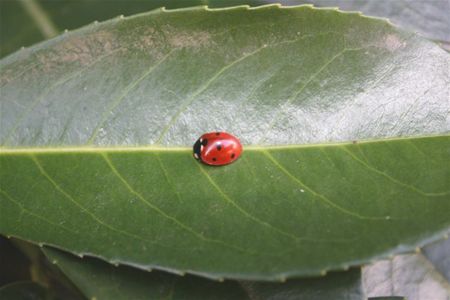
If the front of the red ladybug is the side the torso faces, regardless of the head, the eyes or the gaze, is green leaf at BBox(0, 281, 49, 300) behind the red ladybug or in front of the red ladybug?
in front

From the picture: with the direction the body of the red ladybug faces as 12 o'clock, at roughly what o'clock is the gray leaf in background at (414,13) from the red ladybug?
The gray leaf in background is roughly at 6 o'clock from the red ladybug.

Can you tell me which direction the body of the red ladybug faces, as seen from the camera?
to the viewer's left
